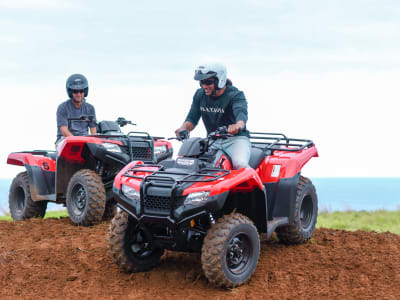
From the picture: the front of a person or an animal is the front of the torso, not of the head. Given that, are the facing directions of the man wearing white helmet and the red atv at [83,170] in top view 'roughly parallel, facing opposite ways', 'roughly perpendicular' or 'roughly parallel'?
roughly perpendicular

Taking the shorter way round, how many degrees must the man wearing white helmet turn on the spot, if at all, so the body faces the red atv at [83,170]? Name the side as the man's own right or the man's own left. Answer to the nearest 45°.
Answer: approximately 90° to the man's own right

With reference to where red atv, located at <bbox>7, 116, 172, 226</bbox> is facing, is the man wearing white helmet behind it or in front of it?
in front

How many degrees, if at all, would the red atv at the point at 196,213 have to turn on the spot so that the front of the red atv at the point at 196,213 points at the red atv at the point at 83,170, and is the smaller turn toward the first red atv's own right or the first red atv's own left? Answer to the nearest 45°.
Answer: approximately 90° to the first red atv's own right

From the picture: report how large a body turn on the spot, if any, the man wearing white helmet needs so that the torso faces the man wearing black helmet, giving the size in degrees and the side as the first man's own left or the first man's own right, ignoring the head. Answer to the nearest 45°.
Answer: approximately 90° to the first man's own right

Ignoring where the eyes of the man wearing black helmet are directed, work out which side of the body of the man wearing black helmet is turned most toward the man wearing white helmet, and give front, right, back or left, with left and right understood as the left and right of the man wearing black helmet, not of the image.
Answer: front

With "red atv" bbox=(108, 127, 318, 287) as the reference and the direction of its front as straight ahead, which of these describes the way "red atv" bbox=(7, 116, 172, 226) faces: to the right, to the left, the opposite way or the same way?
to the left

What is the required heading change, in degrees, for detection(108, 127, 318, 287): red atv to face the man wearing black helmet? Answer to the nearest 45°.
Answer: approximately 90° to its right

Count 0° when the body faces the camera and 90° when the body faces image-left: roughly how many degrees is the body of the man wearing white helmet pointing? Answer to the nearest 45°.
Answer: approximately 45°

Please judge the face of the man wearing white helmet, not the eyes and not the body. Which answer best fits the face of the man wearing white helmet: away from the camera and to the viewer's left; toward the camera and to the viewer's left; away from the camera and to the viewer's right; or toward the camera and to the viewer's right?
toward the camera and to the viewer's left

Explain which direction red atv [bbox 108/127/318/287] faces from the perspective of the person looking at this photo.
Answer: facing the viewer and to the left of the viewer

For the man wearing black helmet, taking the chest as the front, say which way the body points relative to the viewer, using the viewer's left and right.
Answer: facing the viewer
